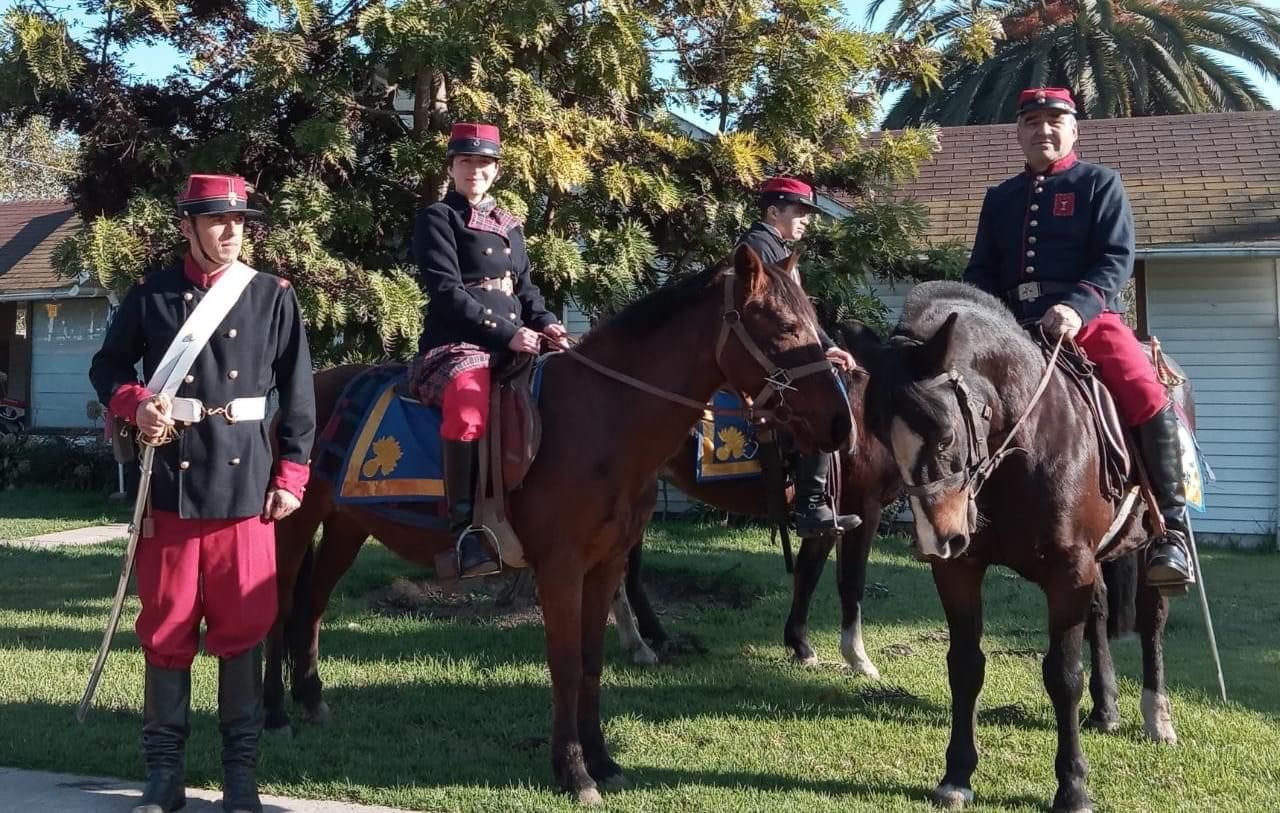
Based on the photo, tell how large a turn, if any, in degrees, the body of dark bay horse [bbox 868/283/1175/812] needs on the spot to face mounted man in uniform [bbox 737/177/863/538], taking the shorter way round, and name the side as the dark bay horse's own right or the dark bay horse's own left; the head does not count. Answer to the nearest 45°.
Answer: approximately 90° to the dark bay horse's own right

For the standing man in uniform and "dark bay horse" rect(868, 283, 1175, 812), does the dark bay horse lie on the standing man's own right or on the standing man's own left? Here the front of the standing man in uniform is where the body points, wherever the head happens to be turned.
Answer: on the standing man's own left

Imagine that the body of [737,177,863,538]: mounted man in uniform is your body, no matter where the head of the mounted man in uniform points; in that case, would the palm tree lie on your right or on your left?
on your left

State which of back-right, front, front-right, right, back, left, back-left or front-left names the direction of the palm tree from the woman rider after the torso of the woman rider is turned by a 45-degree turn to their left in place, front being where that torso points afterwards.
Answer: front-left

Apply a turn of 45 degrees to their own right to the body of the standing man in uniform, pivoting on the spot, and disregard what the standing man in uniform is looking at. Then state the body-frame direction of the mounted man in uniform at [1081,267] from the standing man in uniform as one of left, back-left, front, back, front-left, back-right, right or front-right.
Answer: back-left

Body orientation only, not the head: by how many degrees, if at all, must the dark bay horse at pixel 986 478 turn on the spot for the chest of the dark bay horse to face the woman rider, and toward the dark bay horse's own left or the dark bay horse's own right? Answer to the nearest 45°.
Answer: approximately 45° to the dark bay horse's own right

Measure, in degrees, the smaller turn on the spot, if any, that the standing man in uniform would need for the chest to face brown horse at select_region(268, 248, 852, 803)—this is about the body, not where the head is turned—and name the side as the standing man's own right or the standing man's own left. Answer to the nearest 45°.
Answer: approximately 90° to the standing man's own left

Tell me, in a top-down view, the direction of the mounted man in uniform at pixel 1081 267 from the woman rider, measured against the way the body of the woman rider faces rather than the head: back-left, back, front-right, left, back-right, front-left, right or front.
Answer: front-left
